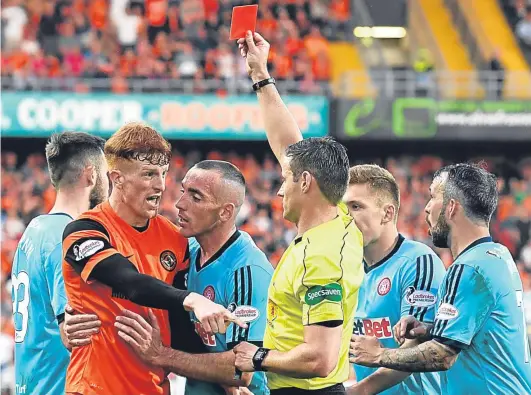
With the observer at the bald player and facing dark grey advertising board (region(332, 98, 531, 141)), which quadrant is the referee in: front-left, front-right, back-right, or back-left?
back-right

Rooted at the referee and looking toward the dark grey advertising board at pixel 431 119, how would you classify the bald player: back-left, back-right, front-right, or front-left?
front-left

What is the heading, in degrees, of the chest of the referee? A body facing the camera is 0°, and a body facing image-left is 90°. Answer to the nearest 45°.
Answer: approximately 90°

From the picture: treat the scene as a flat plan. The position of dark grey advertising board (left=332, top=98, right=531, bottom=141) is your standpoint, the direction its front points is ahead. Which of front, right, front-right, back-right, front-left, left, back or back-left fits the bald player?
front

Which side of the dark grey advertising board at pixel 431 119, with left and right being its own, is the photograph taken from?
front

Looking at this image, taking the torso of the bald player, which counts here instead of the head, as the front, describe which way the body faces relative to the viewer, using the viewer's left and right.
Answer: facing the viewer and to the left of the viewer

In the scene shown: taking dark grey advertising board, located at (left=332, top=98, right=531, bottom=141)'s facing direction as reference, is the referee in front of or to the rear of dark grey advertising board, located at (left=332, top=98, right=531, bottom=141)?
in front

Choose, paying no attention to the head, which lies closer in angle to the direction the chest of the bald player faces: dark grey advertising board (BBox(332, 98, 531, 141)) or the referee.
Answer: the referee

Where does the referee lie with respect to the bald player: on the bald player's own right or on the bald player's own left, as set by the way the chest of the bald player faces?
on the bald player's own left

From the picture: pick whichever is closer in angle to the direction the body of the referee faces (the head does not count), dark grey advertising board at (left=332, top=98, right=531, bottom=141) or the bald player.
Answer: the bald player
